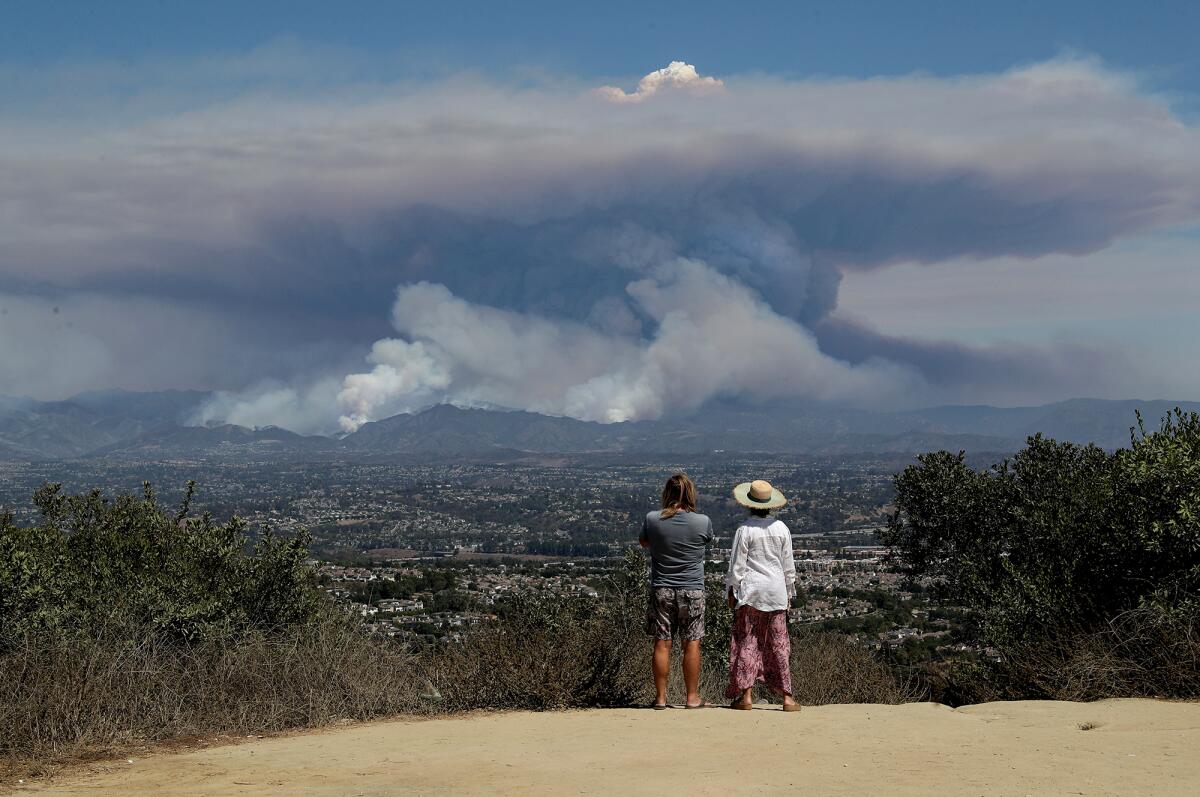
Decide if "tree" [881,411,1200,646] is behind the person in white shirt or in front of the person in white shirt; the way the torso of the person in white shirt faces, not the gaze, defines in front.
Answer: in front

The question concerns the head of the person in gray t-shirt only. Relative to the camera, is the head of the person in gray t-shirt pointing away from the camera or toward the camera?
away from the camera

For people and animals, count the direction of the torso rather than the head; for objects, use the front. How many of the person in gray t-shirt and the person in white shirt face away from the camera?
2

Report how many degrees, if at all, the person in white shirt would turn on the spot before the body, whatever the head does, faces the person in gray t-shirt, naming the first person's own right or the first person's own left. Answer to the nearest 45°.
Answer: approximately 90° to the first person's own left

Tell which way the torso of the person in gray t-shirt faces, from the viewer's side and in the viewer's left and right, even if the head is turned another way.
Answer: facing away from the viewer

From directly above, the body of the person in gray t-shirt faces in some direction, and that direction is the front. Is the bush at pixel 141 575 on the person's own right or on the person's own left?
on the person's own left

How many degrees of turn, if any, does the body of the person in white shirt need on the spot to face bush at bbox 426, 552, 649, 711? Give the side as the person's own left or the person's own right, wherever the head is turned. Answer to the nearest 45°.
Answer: approximately 90° to the person's own left

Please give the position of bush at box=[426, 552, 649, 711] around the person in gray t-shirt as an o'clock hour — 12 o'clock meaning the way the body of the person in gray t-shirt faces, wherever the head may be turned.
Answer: The bush is roughly at 10 o'clock from the person in gray t-shirt.

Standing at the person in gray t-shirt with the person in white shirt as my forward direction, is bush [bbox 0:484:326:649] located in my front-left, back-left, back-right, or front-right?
back-left

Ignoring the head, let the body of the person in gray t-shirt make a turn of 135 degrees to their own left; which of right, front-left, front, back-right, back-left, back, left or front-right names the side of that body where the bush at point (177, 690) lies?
front-right

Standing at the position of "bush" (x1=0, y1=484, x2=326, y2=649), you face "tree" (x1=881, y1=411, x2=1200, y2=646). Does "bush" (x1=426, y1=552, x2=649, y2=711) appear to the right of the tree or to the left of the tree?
right

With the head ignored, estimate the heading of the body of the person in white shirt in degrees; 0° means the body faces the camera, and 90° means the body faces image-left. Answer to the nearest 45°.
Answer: approximately 180°
